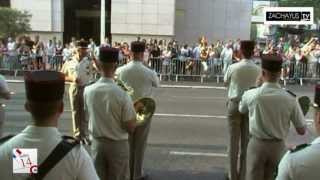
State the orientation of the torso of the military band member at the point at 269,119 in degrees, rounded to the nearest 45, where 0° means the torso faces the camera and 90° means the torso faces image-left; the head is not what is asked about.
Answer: approximately 180°

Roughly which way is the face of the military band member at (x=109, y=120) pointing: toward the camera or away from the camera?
away from the camera

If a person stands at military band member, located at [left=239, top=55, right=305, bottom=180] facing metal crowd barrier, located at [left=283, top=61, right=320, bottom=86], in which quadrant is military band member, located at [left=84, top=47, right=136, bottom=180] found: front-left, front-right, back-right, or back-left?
back-left

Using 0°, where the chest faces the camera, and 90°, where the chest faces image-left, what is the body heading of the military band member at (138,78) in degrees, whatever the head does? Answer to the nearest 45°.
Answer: approximately 180°

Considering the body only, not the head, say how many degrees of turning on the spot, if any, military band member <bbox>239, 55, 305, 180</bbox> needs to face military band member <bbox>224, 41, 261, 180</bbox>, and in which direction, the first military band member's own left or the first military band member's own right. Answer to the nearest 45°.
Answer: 0° — they already face them

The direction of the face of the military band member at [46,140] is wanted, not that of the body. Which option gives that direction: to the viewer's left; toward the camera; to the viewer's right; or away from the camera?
away from the camera

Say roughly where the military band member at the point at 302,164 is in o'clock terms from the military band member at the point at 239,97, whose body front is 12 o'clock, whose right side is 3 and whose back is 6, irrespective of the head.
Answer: the military band member at the point at 302,164 is roughly at 6 o'clock from the military band member at the point at 239,97.

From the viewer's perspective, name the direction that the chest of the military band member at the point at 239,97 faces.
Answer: away from the camera

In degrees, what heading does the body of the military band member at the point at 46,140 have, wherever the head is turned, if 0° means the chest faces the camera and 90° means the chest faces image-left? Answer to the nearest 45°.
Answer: approximately 180°
